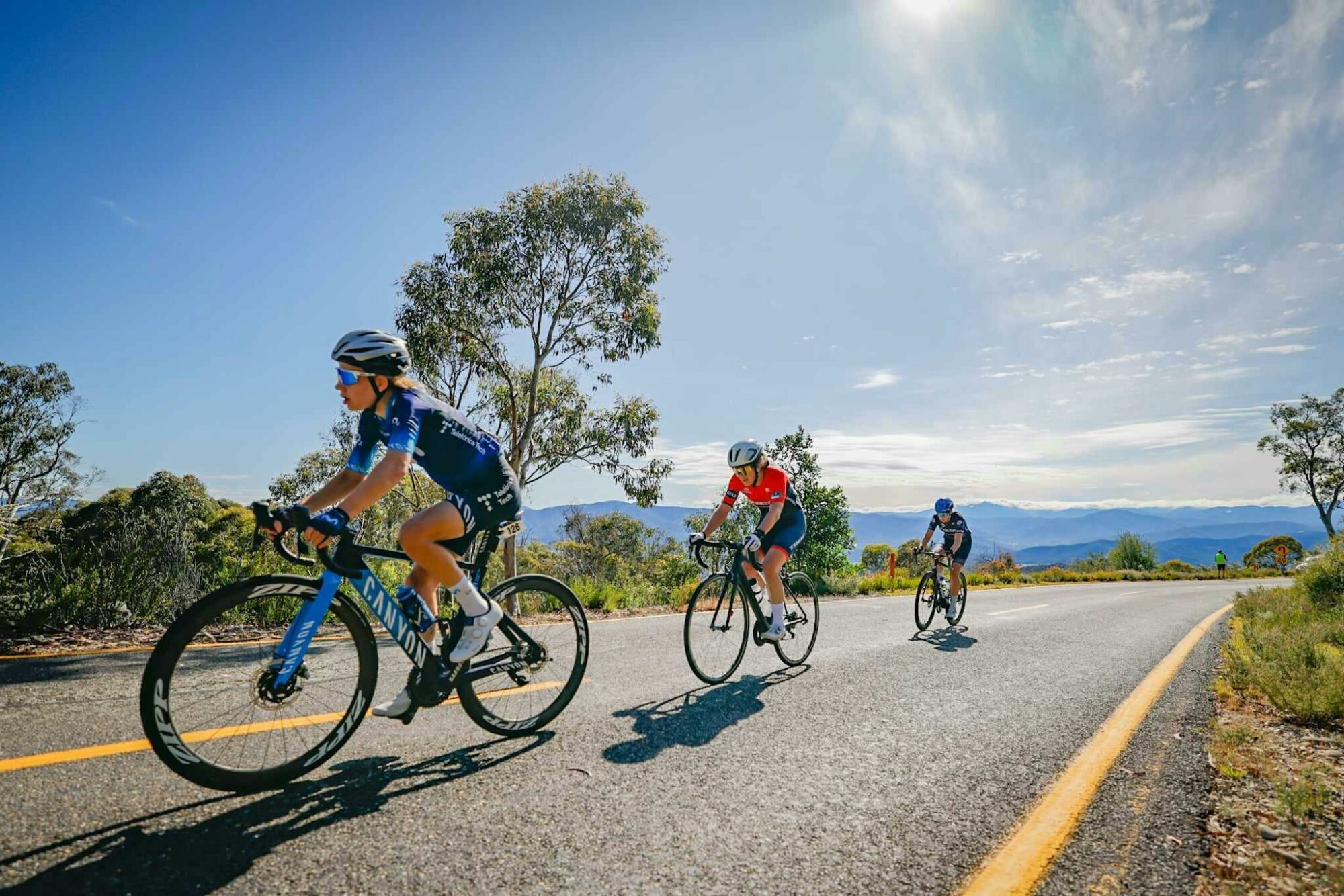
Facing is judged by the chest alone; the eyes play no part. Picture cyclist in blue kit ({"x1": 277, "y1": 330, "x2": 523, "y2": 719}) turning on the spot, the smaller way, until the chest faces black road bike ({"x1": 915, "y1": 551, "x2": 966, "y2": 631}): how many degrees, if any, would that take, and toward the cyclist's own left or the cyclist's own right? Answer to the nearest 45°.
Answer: approximately 135° to the cyclist's own right

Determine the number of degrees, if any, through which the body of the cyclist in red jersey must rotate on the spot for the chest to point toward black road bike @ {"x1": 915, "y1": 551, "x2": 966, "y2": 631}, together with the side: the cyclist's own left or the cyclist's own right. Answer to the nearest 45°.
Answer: approximately 180°

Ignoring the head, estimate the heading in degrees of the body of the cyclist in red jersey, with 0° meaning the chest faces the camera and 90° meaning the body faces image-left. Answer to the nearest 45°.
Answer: approximately 45°

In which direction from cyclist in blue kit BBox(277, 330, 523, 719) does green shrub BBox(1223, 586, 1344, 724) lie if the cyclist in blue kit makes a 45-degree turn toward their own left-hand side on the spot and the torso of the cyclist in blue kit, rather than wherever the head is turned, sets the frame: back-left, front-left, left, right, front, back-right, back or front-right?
back-left

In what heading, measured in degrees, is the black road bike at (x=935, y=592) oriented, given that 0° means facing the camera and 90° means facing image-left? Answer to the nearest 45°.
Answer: approximately 45°

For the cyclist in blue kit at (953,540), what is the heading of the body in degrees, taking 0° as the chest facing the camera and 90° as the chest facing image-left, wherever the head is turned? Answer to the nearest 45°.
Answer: approximately 45°

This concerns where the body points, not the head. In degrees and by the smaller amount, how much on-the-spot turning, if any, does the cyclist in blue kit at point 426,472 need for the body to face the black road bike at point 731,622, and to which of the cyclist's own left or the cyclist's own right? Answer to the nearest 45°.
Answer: approximately 135° to the cyclist's own right

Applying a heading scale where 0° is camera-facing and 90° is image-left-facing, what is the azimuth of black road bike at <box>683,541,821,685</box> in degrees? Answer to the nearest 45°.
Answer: approximately 45°

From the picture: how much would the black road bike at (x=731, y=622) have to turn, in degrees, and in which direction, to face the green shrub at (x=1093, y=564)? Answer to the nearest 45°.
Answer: approximately 180°

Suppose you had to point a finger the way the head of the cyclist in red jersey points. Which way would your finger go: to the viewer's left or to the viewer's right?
to the viewer's left

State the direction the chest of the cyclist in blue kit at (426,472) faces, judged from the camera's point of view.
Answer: to the viewer's left
